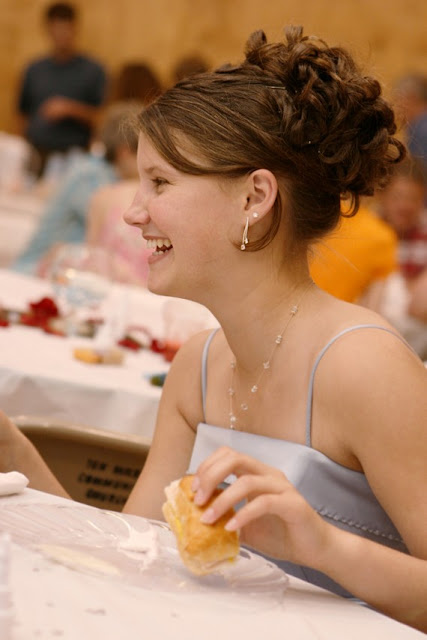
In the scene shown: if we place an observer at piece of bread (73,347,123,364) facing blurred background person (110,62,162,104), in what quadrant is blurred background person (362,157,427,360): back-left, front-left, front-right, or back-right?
front-right

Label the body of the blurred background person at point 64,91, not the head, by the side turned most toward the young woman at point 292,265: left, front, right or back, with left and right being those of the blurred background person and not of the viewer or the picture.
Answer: front

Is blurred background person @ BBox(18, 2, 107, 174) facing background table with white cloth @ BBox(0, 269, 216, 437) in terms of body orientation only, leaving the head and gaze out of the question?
yes

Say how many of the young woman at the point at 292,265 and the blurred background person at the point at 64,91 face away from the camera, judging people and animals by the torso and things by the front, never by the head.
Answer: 0

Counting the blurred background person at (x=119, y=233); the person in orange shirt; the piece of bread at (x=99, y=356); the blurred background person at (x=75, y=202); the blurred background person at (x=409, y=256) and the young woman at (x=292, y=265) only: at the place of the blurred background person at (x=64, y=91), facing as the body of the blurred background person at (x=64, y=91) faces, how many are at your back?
0

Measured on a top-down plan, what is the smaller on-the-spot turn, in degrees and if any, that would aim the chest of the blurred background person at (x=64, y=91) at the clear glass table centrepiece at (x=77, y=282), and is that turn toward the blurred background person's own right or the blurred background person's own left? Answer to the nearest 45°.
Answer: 0° — they already face it

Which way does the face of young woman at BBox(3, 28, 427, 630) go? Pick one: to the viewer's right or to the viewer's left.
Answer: to the viewer's left

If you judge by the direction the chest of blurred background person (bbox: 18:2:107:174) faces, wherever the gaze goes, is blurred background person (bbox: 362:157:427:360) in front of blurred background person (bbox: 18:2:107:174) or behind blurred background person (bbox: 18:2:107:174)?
in front

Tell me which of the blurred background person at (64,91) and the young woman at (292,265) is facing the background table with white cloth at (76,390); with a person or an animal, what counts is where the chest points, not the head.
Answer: the blurred background person

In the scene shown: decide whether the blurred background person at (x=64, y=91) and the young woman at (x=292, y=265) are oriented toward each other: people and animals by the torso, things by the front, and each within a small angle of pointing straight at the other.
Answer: no

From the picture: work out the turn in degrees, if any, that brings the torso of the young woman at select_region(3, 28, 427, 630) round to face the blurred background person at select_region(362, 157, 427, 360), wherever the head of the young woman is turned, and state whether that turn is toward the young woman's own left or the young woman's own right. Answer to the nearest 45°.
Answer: approximately 135° to the young woman's own right

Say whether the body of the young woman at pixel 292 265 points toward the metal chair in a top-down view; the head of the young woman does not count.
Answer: no

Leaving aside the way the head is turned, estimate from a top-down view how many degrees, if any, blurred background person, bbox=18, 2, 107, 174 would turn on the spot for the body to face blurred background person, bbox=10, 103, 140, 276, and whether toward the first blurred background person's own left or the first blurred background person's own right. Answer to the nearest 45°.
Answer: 0° — they already face them

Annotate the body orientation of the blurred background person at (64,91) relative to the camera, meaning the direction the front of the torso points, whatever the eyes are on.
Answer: toward the camera

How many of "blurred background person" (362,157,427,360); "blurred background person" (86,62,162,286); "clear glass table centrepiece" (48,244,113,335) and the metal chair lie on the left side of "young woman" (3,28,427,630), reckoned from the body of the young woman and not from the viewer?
0

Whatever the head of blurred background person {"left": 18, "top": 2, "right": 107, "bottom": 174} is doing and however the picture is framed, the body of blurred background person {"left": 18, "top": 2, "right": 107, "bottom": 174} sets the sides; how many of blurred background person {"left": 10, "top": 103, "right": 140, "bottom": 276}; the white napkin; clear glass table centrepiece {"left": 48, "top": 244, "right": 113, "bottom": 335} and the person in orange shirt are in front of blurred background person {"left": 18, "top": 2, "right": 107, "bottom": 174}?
4

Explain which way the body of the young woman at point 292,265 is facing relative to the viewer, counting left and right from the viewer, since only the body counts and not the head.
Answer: facing the viewer and to the left of the viewer

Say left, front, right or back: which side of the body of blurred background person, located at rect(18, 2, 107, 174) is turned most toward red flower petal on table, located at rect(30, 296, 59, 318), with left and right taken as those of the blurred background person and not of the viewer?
front

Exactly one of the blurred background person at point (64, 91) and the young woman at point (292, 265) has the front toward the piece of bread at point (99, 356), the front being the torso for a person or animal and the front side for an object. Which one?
the blurred background person
